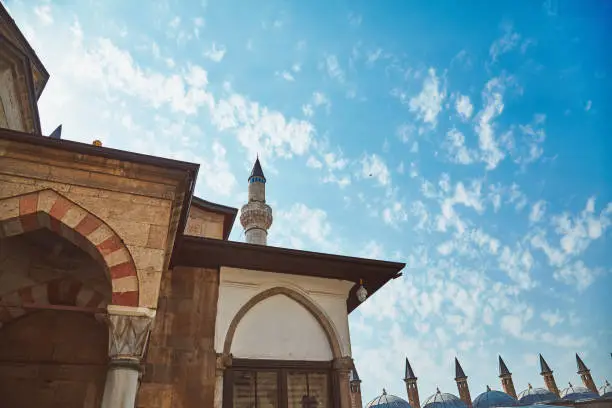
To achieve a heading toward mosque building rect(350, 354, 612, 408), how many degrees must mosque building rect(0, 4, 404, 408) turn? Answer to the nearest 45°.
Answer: approximately 135° to its left

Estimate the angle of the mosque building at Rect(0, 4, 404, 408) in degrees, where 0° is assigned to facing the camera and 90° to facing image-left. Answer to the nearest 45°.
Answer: approximately 0°

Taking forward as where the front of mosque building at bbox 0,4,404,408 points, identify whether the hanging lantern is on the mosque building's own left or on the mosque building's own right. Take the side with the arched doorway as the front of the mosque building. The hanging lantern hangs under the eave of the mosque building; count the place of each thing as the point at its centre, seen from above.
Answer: on the mosque building's own left
